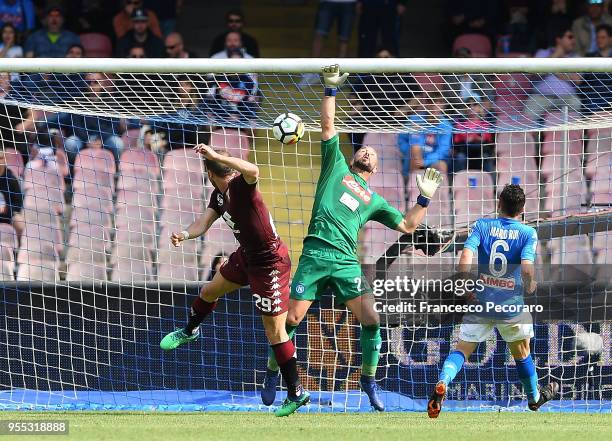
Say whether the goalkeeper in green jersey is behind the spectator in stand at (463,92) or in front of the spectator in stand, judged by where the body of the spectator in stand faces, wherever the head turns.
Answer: in front

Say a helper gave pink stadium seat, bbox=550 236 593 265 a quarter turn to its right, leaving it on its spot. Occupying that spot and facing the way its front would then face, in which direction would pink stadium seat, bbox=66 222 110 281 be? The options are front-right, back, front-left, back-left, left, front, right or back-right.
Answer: front

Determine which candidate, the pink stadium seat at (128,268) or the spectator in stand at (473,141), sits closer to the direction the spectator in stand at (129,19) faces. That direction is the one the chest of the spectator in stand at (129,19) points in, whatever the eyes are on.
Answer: the pink stadium seat

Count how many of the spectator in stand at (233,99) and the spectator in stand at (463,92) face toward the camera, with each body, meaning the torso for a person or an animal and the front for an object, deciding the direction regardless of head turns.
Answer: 2

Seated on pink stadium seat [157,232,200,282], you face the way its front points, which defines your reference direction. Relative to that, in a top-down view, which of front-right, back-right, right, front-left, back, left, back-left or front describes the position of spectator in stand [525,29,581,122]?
left

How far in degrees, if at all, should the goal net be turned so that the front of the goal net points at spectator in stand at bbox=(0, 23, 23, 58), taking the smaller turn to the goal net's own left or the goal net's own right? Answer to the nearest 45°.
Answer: approximately 135° to the goal net's own right

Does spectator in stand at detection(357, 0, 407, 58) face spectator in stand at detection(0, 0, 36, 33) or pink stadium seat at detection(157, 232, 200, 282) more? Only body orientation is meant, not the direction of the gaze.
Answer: the pink stadium seat
